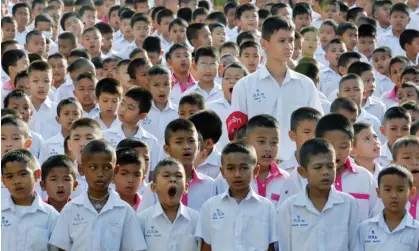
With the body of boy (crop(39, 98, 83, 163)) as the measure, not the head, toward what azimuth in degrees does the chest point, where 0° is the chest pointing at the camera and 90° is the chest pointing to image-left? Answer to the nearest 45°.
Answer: approximately 0°

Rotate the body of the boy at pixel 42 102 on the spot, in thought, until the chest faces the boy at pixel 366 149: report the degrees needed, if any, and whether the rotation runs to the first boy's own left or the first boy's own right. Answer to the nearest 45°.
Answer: approximately 45° to the first boy's own left

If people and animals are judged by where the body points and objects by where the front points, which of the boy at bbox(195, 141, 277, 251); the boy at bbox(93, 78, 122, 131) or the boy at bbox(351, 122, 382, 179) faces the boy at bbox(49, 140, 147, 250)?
the boy at bbox(93, 78, 122, 131)

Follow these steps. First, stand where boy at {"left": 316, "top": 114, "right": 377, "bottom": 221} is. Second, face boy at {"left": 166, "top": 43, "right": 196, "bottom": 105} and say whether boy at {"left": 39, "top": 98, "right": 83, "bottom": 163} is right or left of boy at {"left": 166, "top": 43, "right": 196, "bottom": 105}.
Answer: left

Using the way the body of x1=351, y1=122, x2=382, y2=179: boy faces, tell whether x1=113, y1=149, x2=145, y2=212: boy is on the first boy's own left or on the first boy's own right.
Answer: on the first boy's own right
